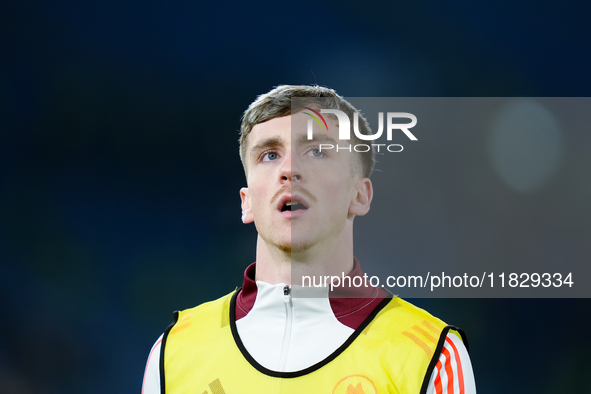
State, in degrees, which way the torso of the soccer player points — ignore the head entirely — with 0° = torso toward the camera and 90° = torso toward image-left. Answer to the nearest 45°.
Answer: approximately 0°
